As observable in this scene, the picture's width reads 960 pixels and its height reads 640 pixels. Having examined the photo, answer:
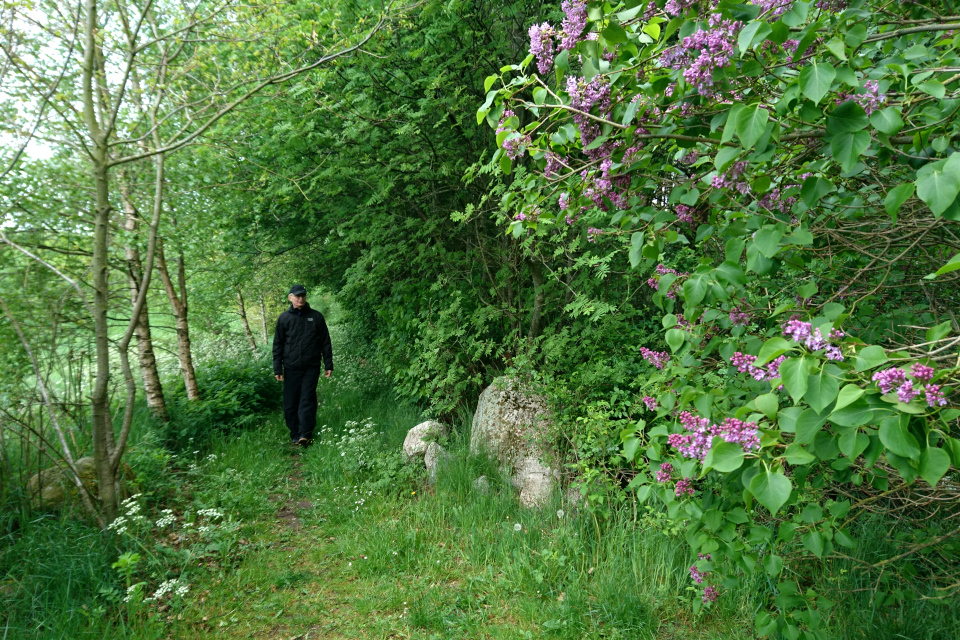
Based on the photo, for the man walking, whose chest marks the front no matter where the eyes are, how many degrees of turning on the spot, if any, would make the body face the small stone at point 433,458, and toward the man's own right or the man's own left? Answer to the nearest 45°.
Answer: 0° — they already face it

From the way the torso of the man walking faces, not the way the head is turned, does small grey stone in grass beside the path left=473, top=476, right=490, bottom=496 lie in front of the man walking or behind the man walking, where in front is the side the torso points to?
in front

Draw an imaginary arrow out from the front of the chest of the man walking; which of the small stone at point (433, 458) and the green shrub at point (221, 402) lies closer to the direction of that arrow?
the small stone

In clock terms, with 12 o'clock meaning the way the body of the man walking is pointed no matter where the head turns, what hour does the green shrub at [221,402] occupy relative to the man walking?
The green shrub is roughly at 4 o'clock from the man walking.

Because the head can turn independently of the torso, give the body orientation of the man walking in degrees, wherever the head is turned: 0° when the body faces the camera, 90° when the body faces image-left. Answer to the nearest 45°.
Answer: approximately 0°

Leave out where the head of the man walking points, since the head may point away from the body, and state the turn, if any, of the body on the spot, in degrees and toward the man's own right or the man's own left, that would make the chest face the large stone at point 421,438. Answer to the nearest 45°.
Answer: approximately 45° to the man's own left

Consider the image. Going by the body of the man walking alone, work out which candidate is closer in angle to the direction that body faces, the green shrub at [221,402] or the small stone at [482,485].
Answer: the small stone

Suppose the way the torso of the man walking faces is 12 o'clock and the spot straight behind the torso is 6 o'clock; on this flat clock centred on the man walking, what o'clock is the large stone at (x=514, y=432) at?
The large stone is roughly at 11 o'clock from the man walking.

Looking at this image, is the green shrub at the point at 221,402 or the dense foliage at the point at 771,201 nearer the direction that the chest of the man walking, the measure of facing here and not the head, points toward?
the dense foliage
